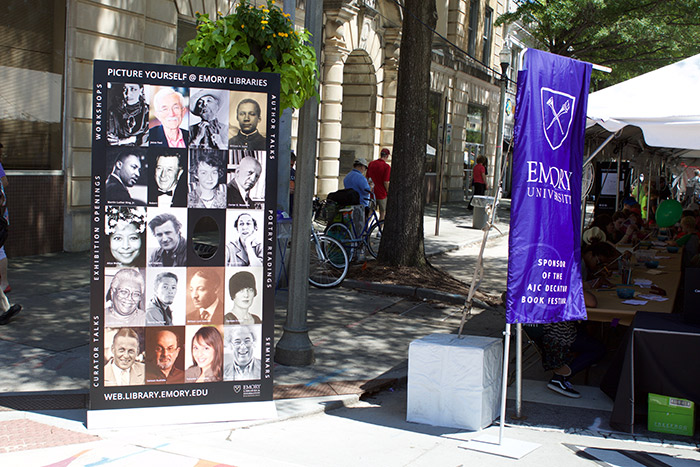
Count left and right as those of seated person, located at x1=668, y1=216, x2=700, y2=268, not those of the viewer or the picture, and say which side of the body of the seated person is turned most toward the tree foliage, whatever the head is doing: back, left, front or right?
right

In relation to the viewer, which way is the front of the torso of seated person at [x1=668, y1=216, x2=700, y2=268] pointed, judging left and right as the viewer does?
facing to the left of the viewer

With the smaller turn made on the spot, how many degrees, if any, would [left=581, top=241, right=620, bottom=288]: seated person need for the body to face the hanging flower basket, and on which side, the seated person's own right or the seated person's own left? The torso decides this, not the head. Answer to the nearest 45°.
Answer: approximately 135° to the seated person's own right

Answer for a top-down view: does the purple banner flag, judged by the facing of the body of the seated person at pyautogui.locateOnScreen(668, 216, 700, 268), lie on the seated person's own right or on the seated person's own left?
on the seated person's own left

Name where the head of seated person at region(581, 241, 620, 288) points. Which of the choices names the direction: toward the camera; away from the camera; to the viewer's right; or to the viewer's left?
to the viewer's right

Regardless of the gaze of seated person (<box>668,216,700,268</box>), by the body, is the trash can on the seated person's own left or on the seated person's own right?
on the seated person's own right

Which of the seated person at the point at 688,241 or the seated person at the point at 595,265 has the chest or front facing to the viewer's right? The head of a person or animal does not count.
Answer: the seated person at the point at 595,265

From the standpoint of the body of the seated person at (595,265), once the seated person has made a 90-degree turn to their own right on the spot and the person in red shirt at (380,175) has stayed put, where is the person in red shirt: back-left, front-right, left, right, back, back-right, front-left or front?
back-right

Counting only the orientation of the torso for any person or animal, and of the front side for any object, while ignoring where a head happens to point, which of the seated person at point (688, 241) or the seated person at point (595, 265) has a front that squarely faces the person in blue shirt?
the seated person at point (688, 241)

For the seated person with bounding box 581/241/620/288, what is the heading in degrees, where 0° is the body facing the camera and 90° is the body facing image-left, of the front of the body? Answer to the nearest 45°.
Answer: approximately 270°
